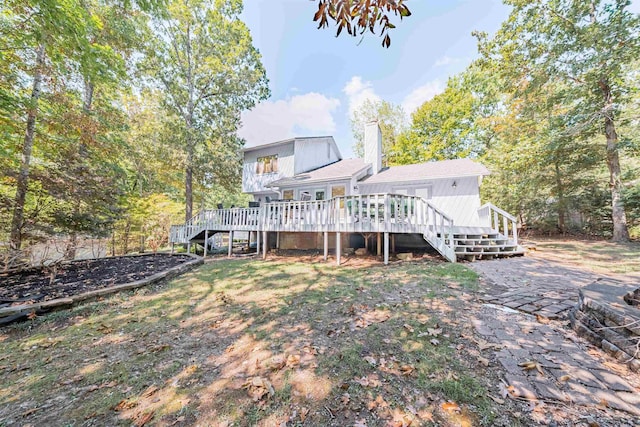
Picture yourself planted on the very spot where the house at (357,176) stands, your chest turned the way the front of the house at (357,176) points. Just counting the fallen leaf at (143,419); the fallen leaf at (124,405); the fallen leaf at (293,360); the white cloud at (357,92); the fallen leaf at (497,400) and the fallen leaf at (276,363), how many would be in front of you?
5

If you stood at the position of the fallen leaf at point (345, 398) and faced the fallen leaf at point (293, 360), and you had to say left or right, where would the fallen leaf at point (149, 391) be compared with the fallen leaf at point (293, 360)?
left

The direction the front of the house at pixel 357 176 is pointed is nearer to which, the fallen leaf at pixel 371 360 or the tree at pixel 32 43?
the fallen leaf

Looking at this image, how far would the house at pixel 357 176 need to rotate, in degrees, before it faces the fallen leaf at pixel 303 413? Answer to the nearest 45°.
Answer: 0° — it already faces it

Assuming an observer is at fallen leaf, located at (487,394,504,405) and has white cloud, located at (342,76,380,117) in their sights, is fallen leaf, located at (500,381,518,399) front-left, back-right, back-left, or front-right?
front-right

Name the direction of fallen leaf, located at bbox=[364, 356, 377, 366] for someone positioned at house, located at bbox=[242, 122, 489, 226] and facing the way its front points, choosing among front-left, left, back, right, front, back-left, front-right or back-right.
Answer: front

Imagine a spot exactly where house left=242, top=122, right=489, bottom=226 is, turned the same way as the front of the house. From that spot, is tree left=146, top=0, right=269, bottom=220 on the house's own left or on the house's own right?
on the house's own right

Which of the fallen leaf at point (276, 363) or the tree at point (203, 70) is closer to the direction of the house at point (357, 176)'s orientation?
the fallen leaf

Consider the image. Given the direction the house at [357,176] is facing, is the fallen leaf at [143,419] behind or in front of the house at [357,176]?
in front

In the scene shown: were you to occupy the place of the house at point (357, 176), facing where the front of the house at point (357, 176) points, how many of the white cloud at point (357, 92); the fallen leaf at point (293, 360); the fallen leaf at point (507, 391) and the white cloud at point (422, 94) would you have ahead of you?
2
